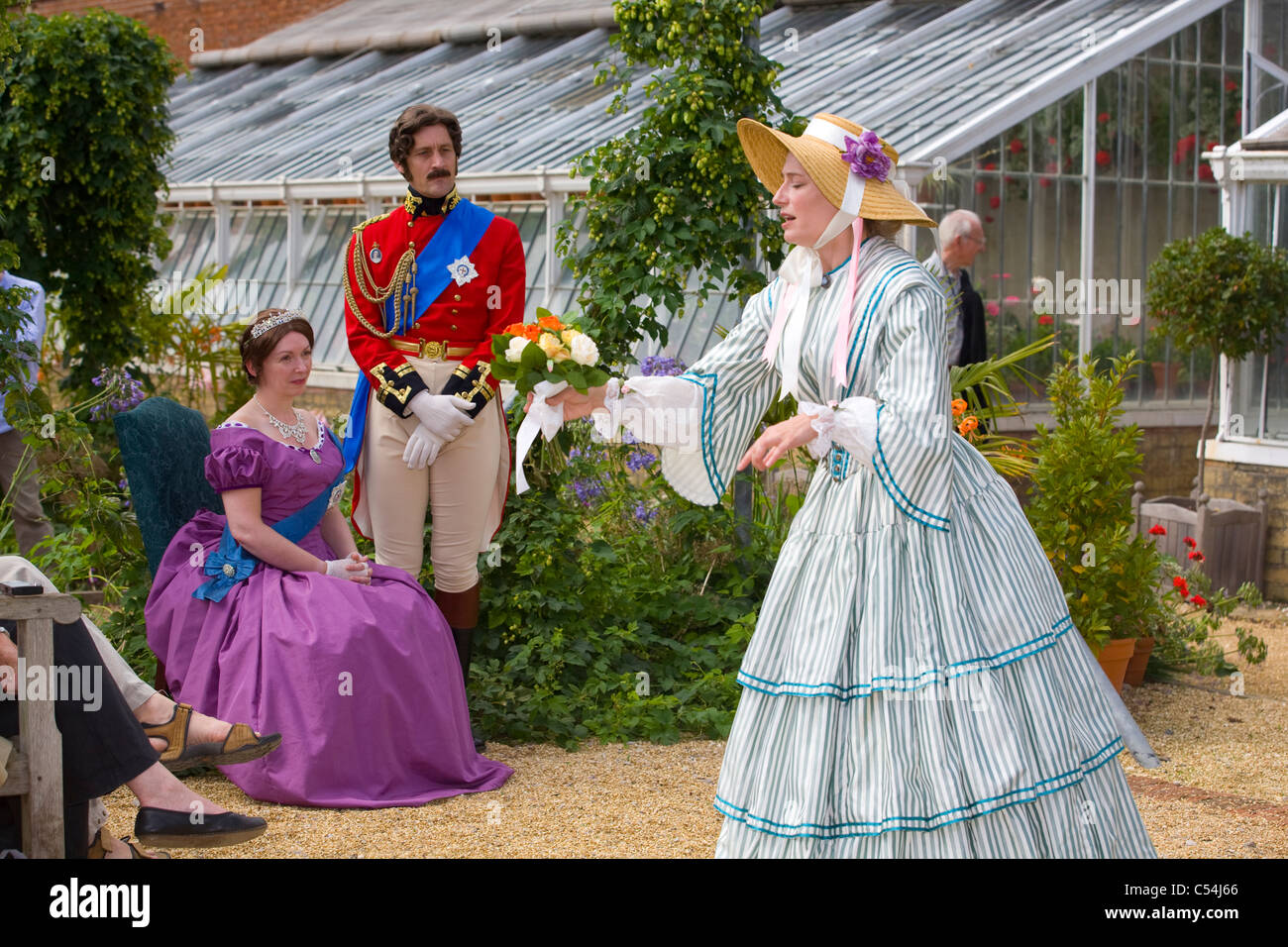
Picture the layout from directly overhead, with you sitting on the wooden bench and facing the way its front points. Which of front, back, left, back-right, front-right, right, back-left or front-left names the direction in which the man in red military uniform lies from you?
front-left

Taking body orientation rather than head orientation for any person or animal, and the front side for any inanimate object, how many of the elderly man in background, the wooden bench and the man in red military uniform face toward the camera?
1

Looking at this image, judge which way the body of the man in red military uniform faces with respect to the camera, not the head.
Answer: toward the camera

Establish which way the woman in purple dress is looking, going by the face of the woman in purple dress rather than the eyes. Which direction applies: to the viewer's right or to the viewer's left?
to the viewer's right

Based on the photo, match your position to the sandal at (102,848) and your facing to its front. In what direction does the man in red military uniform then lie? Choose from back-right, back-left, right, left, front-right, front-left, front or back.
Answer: front-left

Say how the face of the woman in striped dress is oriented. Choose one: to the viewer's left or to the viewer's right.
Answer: to the viewer's left

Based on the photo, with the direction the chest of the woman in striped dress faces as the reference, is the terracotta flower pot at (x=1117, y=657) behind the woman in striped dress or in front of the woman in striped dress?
behind

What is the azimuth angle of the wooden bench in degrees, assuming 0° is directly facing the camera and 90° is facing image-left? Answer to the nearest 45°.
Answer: approximately 270°

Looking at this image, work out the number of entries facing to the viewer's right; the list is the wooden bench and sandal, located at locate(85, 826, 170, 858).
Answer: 2

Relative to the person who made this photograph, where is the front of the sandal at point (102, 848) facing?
facing to the right of the viewer

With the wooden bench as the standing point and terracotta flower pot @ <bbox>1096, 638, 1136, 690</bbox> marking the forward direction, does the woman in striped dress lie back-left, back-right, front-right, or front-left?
front-right

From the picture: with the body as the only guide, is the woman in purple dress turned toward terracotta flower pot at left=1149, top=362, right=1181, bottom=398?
no

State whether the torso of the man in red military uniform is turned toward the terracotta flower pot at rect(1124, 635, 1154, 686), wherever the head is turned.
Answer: no

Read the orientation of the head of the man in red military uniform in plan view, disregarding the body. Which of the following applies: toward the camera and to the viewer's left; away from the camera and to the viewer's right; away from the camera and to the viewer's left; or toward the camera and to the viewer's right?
toward the camera and to the viewer's right
